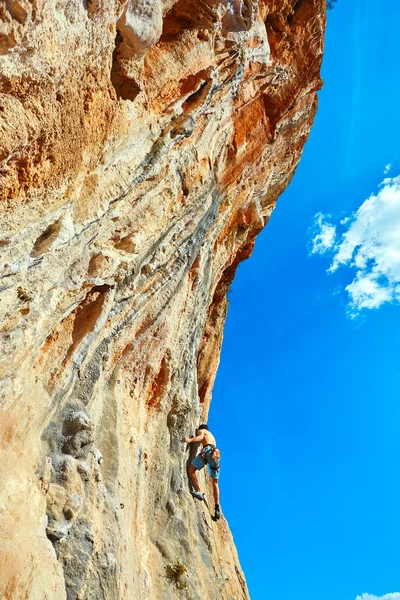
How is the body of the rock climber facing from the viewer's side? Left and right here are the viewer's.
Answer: facing away from the viewer and to the left of the viewer
